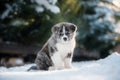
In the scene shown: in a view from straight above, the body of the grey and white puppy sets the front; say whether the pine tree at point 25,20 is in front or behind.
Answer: behind

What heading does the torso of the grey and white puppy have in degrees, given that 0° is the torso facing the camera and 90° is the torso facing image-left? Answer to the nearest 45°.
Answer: approximately 315°
